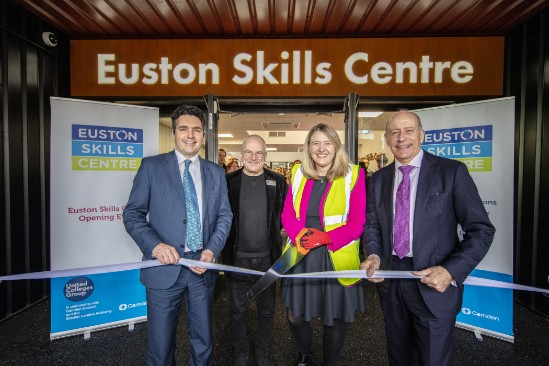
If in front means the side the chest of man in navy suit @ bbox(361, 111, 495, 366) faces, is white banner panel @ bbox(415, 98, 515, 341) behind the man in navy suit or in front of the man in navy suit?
behind

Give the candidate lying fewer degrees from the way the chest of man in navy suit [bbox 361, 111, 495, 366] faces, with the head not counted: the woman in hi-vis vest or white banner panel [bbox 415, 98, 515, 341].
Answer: the woman in hi-vis vest

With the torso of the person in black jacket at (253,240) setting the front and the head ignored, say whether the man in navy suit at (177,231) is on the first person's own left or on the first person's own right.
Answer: on the first person's own right

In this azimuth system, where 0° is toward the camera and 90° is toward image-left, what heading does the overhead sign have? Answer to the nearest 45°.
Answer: approximately 0°

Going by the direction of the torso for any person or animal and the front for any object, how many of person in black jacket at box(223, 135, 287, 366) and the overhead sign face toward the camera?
2

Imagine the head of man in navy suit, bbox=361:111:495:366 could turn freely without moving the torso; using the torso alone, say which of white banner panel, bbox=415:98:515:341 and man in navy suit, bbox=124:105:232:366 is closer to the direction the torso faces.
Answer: the man in navy suit
